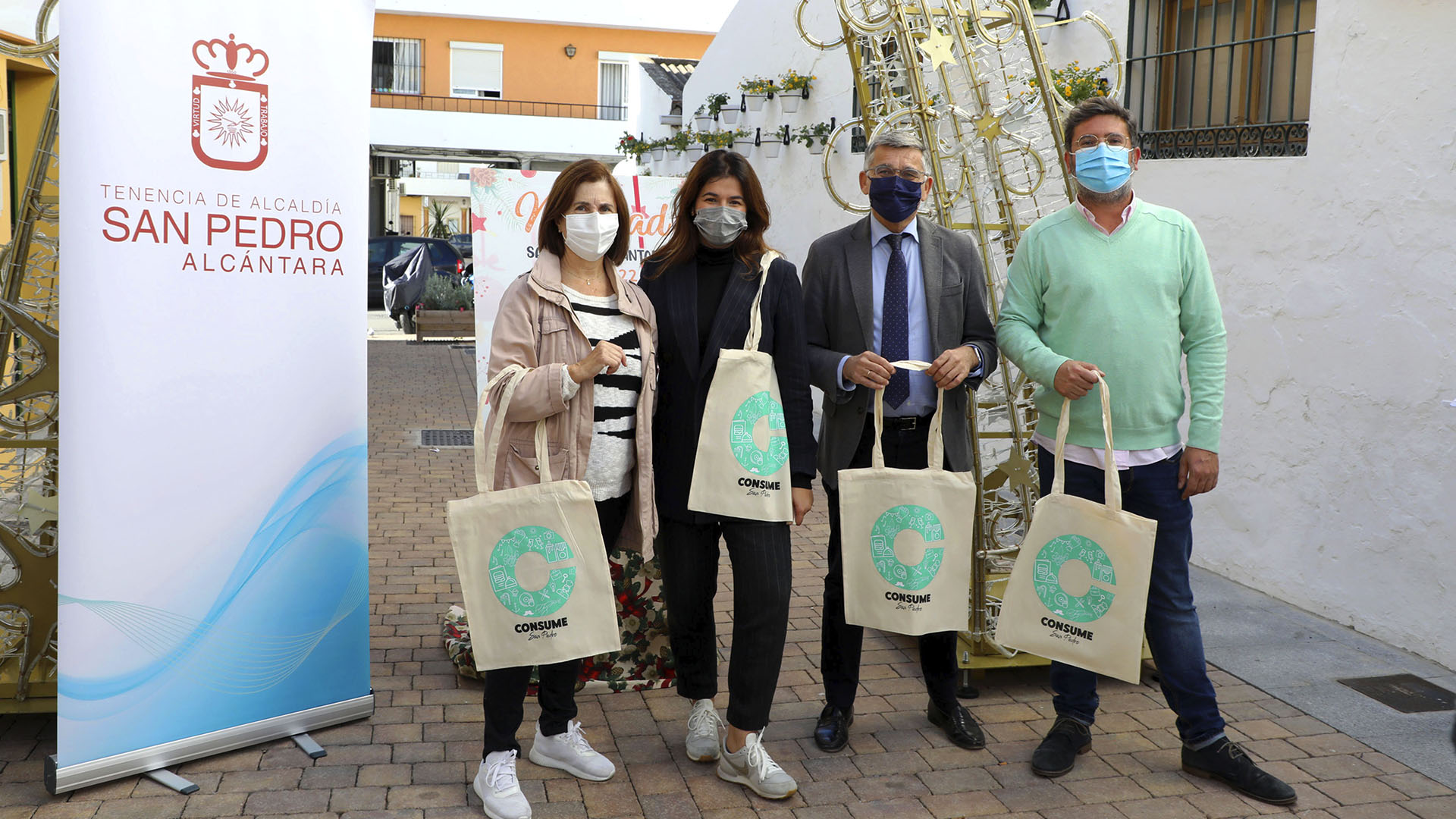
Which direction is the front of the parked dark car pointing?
to the viewer's left

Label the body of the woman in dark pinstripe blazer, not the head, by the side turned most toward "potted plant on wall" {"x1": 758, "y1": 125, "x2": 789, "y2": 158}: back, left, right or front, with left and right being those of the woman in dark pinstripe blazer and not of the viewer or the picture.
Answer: back

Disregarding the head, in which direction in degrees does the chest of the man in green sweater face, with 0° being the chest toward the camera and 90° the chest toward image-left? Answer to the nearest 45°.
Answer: approximately 0°

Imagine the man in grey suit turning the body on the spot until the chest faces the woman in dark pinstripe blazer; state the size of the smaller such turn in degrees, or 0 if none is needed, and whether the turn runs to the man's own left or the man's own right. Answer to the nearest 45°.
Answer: approximately 45° to the man's own right

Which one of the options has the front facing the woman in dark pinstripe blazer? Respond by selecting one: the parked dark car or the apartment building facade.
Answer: the apartment building facade

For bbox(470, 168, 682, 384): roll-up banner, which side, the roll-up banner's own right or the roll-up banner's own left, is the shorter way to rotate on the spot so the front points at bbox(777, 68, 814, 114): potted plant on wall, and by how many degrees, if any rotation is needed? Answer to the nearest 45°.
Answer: approximately 135° to the roll-up banner's own left

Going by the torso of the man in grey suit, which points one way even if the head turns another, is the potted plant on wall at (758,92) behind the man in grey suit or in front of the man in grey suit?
behind

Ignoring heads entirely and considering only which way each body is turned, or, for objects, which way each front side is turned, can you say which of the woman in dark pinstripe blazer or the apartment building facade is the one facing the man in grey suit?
the apartment building facade

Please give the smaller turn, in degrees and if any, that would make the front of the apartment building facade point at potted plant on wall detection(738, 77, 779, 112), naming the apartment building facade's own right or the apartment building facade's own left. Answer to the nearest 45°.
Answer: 0° — it already faces it

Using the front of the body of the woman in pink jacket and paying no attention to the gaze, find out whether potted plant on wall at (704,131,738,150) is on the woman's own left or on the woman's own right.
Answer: on the woman's own left

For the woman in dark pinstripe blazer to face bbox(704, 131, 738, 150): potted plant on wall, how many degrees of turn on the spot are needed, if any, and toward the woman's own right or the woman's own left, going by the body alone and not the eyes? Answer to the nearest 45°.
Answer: approximately 180°

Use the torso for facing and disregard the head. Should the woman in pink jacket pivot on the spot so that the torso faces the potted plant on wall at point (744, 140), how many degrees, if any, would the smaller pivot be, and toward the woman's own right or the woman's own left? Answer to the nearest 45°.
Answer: approximately 135° to the woman's own left

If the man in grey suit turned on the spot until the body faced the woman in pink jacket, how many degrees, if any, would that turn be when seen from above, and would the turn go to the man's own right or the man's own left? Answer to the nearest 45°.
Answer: approximately 45° to the man's own right

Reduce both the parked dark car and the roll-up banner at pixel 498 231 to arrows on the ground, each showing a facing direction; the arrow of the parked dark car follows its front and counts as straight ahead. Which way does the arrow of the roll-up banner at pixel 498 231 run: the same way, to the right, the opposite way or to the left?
to the left

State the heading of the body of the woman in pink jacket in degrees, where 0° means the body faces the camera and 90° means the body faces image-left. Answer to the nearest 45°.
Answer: approximately 315°
